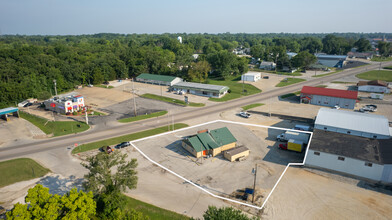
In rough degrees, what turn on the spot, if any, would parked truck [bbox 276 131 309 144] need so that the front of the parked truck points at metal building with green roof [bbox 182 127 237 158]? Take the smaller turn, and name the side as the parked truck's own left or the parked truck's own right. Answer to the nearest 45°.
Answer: approximately 45° to the parked truck's own left

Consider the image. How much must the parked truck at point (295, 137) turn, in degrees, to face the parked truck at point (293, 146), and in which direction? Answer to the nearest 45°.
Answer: approximately 90° to its left

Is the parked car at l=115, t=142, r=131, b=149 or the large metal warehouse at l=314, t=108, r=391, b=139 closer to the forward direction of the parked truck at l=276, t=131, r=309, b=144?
the parked car

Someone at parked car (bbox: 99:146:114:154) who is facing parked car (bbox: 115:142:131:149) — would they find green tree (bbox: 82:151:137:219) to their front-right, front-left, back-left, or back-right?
back-right

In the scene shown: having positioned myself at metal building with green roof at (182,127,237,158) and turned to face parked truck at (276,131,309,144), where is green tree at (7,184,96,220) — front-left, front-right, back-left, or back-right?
back-right

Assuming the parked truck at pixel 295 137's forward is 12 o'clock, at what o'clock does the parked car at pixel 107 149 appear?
The parked car is roughly at 11 o'clock from the parked truck.

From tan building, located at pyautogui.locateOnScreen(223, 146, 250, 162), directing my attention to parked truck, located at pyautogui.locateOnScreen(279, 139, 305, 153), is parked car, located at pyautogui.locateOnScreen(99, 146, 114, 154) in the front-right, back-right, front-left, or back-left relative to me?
back-left

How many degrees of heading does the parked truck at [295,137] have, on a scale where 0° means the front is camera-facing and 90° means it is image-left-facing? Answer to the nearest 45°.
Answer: approximately 90°

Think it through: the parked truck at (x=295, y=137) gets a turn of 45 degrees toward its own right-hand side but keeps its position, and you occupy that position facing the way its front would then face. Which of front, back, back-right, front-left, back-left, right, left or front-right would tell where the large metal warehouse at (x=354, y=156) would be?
back
